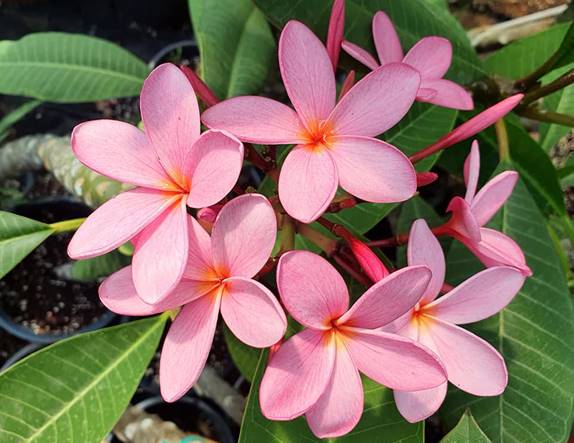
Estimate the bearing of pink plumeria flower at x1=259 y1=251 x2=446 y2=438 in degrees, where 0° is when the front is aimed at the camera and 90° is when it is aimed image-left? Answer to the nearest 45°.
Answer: approximately 0°

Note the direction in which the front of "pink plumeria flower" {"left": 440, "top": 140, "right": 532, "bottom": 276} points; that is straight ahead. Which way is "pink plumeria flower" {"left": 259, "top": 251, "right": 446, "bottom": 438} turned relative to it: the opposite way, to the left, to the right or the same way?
to the right

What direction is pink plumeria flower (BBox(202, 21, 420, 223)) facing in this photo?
toward the camera

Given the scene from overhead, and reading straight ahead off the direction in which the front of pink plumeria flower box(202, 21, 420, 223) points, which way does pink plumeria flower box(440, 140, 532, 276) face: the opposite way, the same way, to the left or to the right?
to the left

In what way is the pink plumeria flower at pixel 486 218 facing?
to the viewer's right

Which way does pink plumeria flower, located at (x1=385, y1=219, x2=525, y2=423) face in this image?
toward the camera

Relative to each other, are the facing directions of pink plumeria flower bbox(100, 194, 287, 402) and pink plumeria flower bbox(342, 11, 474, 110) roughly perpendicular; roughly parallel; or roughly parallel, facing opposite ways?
roughly parallel
